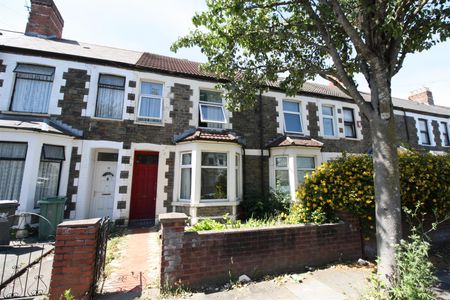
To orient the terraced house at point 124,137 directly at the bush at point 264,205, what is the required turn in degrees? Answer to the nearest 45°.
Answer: approximately 45° to its left

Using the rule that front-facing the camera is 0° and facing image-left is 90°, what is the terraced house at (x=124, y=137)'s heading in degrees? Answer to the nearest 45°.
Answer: approximately 315°

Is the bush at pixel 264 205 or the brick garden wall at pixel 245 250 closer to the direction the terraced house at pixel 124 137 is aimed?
the brick garden wall

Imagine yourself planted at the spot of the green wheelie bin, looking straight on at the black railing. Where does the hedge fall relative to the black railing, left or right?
left

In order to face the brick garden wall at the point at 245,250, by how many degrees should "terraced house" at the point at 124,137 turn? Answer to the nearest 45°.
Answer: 0° — it already faces it
